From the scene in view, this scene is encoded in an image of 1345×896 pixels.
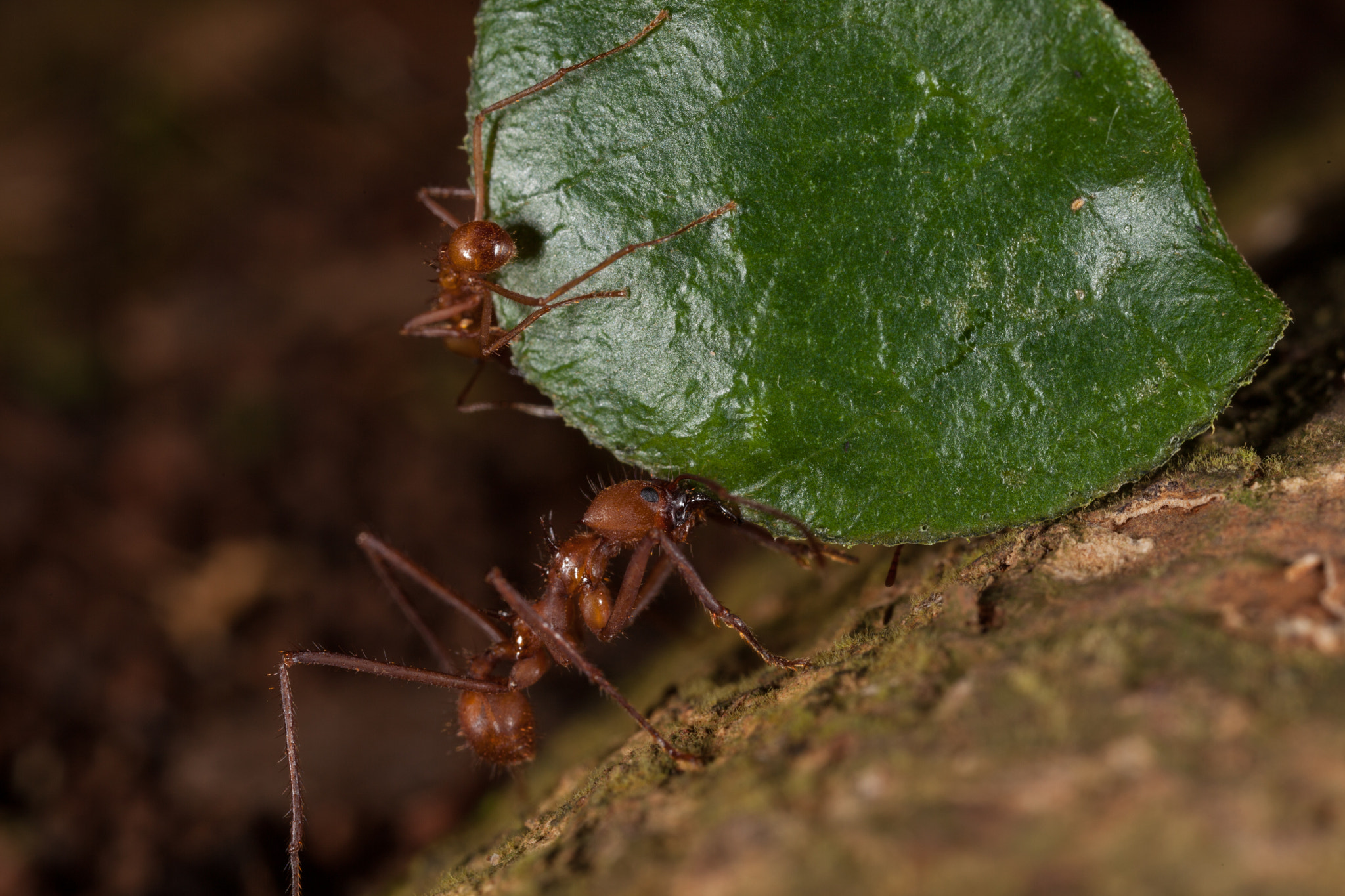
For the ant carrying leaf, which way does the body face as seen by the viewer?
to the viewer's right
